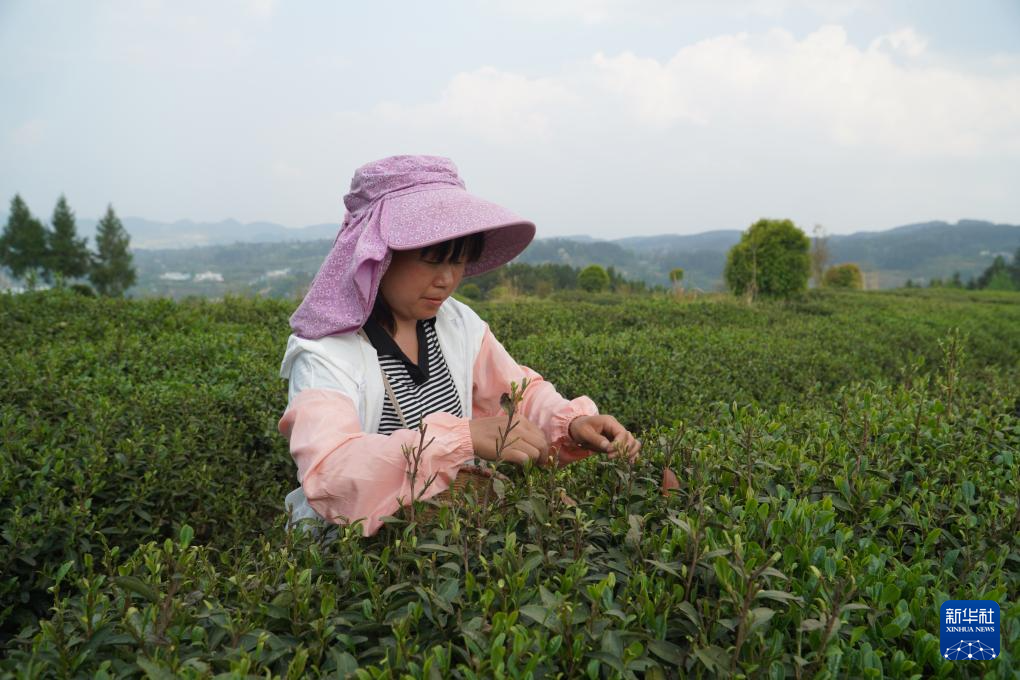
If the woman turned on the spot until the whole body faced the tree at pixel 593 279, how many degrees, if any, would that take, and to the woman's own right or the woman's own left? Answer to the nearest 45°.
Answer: approximately 135° to the woman's own left

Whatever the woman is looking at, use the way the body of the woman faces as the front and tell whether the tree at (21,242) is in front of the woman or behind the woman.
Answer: behind

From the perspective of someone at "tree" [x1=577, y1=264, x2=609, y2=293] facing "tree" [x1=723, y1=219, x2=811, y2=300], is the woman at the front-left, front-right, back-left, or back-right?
front-right

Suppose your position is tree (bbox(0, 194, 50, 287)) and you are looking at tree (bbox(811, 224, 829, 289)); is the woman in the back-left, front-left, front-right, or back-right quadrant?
front-right

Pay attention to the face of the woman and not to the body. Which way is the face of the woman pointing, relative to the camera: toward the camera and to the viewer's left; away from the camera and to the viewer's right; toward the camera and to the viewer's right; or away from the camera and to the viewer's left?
toward the camera and to the viewer's right

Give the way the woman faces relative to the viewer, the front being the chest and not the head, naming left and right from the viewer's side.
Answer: facing the viewer and to the right of the viewer

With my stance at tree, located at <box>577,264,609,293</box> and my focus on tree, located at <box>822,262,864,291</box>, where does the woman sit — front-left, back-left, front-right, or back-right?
back-right

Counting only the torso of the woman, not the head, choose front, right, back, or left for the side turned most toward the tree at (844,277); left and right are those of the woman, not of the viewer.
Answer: left

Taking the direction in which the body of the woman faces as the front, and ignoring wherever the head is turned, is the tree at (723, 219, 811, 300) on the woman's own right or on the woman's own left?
on the woman's own left

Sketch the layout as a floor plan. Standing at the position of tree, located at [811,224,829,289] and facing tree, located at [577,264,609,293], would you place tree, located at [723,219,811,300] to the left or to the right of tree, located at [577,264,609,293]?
left
